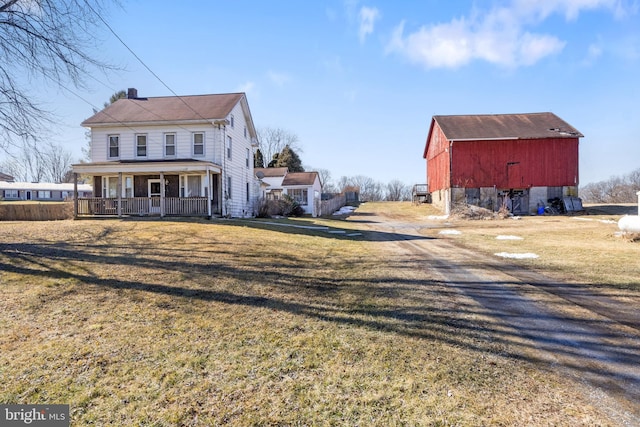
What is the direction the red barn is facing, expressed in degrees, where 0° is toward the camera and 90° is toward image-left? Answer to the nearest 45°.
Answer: approximately 0°
